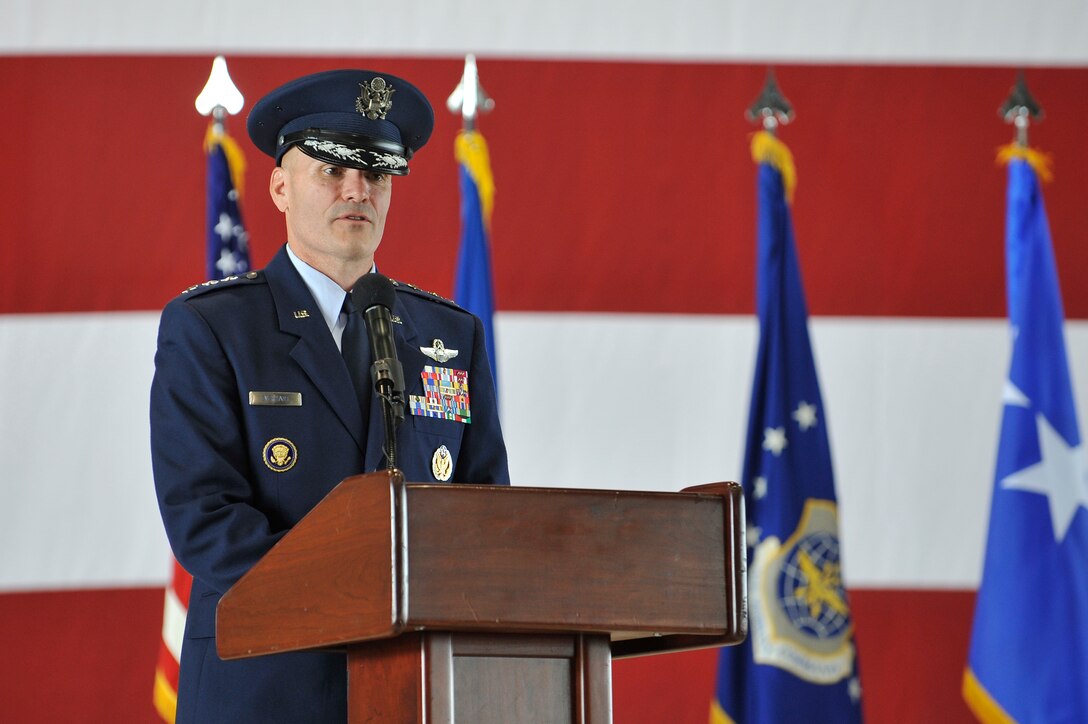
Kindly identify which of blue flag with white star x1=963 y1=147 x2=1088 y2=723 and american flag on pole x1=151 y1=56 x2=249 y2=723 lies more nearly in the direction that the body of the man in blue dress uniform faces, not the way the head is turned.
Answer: the blue flag with white star

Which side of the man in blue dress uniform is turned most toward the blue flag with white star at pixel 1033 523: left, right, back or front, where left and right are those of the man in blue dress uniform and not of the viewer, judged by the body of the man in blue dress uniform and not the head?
left

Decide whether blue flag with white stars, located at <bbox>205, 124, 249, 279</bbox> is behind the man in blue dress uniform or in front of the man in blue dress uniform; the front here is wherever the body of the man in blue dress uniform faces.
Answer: behind

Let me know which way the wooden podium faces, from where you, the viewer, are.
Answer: facing the viewer and to the right of the viewer

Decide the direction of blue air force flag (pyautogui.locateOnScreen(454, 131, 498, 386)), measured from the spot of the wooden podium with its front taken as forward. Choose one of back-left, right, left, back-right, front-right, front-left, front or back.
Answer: back-left

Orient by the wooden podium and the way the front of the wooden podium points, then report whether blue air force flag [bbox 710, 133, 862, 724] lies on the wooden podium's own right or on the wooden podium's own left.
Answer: on the wooden podium's own left
